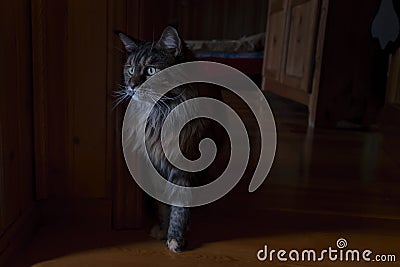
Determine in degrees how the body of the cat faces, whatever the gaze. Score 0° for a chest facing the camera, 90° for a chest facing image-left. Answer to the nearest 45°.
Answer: approximately 45°

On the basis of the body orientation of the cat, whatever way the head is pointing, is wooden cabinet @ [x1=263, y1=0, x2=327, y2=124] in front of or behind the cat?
behind

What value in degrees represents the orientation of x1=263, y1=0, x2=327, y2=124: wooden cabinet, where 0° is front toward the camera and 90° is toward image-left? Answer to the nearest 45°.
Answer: approximately 45°

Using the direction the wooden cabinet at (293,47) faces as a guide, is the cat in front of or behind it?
in front

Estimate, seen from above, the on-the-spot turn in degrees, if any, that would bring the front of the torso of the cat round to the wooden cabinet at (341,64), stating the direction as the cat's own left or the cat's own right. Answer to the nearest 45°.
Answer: approximately 180°

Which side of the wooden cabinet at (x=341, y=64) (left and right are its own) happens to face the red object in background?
right

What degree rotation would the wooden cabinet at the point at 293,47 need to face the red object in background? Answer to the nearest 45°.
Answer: approximately 135° to its right

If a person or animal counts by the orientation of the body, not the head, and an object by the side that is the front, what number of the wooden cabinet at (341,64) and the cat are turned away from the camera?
0
